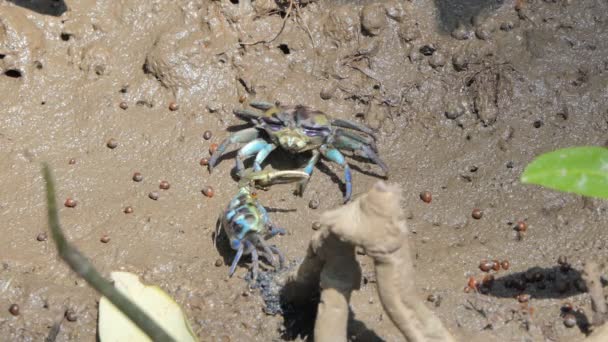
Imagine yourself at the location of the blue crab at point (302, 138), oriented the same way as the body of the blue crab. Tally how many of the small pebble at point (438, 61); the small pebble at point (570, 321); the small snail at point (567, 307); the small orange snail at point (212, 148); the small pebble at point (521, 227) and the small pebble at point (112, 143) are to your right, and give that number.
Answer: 2

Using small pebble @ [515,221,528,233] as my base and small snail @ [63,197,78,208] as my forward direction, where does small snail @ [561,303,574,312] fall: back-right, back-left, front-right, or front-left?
back-left

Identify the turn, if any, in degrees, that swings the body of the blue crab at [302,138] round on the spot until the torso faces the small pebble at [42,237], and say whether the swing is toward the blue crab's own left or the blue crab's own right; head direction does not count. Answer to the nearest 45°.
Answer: approximately 45° to the blue crab's own right

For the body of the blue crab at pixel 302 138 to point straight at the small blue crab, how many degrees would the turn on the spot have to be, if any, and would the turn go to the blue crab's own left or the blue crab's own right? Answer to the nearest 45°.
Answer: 0° — it already faces it

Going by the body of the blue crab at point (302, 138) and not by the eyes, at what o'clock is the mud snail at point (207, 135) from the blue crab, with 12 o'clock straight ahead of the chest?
The mud snail is roughly at 3 o'clock from the blue crab.

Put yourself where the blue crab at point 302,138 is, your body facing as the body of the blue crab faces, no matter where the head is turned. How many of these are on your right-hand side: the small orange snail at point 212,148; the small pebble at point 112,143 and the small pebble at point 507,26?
2

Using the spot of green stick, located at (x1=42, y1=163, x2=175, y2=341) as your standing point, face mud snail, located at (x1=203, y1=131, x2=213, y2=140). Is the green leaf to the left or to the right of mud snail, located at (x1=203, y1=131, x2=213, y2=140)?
right

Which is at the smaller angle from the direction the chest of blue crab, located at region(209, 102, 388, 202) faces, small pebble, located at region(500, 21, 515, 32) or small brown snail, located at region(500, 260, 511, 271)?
the small brown snail

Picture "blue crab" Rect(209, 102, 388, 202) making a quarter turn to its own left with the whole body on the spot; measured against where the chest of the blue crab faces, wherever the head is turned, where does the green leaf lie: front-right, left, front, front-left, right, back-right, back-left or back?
front-right

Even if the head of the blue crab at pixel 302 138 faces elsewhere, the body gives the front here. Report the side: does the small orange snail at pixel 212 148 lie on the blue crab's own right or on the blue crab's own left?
on the blue crab's own right

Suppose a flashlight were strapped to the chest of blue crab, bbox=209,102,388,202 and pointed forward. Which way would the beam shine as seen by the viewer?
toward the camera

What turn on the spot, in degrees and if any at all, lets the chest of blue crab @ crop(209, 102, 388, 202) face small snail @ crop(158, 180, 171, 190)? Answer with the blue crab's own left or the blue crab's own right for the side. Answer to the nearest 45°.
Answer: approximately 45° to the blue crab's own right

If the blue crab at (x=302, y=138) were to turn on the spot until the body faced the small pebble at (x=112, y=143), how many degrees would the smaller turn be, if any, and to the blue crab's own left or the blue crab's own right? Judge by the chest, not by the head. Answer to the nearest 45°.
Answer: approximately 90° to the blue crab's own right

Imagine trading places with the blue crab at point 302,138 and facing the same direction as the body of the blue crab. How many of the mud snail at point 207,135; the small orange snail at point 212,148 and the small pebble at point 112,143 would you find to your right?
3
